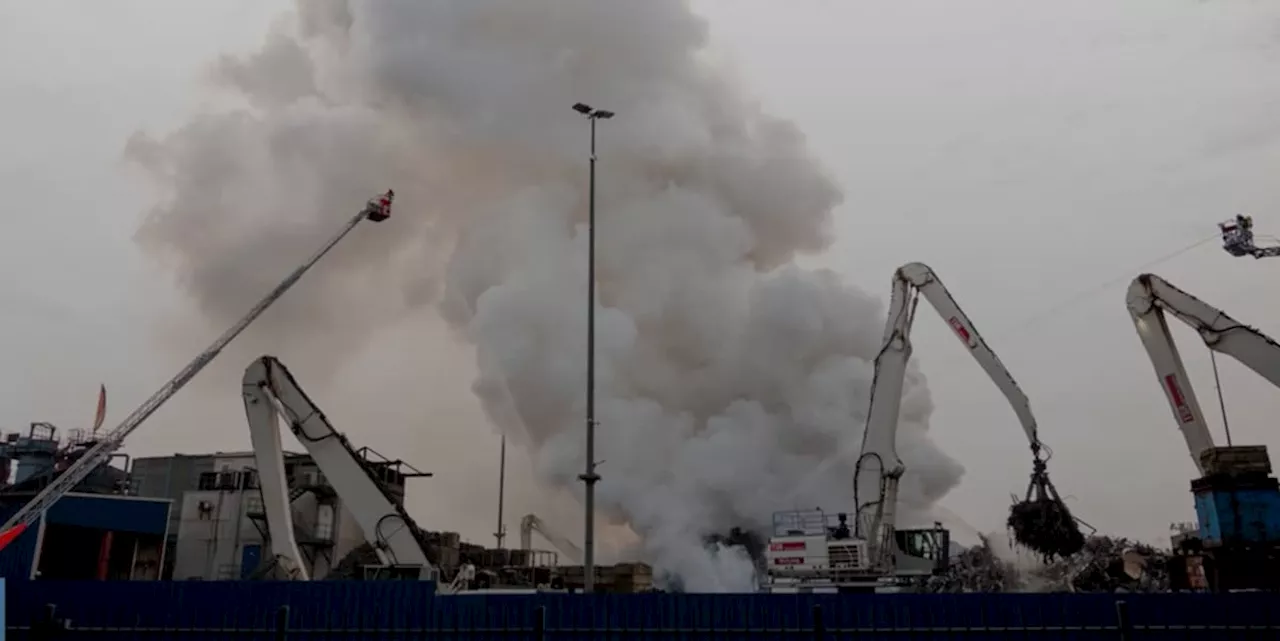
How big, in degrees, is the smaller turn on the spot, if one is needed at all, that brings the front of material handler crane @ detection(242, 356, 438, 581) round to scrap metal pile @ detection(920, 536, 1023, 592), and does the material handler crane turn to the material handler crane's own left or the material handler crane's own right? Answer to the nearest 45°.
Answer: approximately 180°

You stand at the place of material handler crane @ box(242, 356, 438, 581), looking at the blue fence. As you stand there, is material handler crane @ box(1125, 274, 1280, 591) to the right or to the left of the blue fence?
left

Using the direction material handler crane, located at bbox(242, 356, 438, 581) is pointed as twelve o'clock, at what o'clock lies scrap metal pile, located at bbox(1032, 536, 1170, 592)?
The scrap metal pile is roughly at 6 o'clock from the material handler crane.

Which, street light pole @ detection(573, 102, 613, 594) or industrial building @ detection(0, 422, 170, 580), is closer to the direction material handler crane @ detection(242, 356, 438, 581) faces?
the industrial building

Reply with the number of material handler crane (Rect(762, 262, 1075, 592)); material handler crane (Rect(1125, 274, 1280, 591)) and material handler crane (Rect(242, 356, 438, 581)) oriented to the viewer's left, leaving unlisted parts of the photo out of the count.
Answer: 2

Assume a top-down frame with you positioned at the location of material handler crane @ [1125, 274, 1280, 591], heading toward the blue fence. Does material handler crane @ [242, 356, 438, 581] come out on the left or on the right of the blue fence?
right

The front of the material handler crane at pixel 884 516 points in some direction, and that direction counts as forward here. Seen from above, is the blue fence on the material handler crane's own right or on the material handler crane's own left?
on the material handler crane's own right

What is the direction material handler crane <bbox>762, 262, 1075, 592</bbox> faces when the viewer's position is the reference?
facing to the right of the viewer

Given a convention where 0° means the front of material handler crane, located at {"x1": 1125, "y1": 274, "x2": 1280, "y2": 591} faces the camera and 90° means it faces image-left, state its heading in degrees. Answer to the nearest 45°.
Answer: approximately 90°
